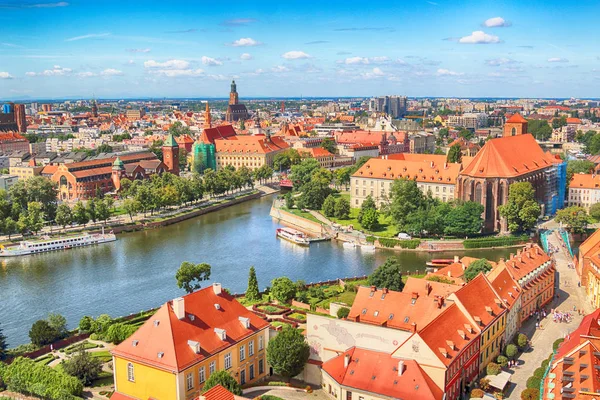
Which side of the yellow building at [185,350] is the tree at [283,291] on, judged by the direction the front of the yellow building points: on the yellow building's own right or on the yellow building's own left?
on the yellow building's own left

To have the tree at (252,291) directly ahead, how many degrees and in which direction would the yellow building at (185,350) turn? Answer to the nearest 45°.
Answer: approximately 135° to its left

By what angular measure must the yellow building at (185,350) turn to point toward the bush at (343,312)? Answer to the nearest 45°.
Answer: approximately 90° to its left

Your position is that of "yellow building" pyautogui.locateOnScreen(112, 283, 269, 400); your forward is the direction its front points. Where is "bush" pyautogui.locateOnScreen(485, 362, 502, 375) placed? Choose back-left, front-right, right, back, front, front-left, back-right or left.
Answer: front-left

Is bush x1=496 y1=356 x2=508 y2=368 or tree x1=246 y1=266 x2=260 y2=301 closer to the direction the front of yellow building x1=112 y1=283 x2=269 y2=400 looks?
the bush

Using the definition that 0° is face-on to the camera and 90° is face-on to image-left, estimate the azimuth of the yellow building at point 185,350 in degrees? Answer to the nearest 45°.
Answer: approximately 315°

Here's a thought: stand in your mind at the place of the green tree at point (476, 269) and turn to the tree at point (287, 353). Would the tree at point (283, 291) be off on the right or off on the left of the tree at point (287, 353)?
right

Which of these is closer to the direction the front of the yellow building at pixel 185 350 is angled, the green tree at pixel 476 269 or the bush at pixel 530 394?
the bush
